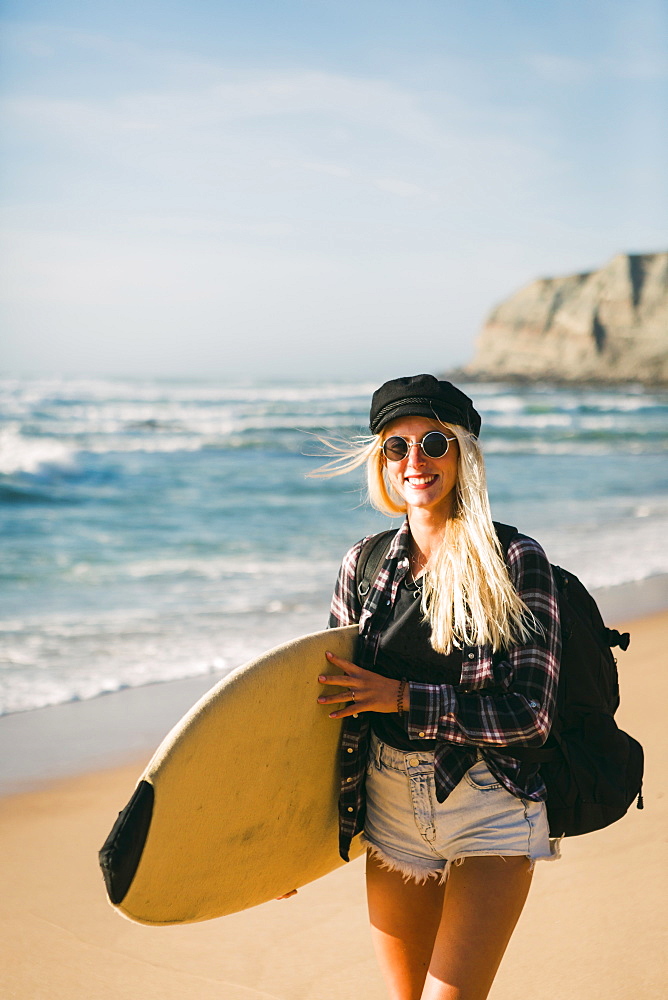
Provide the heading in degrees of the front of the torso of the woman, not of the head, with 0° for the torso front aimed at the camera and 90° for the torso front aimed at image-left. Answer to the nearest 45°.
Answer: approximately 45°
